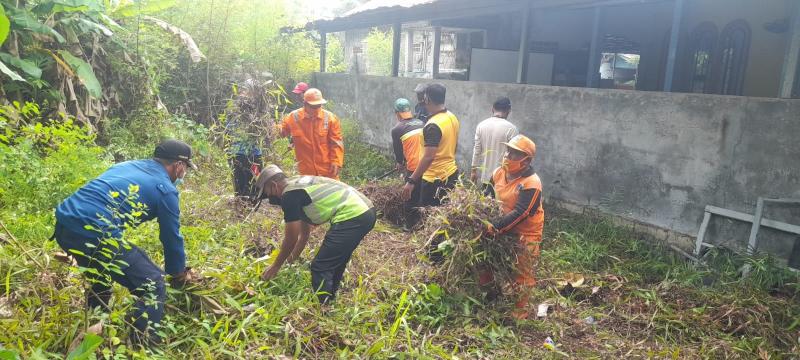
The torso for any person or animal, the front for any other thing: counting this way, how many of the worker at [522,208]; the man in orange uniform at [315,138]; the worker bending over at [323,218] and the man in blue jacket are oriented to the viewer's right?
1

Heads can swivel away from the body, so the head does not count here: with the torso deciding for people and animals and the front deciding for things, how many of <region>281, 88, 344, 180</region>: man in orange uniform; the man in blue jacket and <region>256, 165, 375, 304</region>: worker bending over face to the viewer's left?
1

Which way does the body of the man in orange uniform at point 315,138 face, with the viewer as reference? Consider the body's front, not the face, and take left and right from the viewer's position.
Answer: facing the viewer

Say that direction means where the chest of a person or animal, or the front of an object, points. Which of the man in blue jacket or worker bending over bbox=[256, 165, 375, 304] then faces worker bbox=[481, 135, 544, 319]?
the man in blue jacket

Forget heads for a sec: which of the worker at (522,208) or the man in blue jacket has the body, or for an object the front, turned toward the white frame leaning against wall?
the man in blue jacket

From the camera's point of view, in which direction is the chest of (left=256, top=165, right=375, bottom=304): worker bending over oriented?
to the viewer's left

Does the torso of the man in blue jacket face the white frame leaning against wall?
yes

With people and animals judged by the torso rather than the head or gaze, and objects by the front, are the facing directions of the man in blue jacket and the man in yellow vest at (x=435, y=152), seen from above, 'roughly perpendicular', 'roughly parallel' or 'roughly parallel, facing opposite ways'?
roughly perpendicular

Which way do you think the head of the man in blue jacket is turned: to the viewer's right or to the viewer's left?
to the viewer's right

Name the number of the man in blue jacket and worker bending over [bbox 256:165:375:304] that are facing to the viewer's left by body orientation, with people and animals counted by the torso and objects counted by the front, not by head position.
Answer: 1

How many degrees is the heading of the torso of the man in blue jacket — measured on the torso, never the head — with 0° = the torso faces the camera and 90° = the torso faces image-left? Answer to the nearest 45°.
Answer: approximately 270°

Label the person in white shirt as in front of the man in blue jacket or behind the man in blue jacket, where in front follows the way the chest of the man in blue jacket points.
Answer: in front
